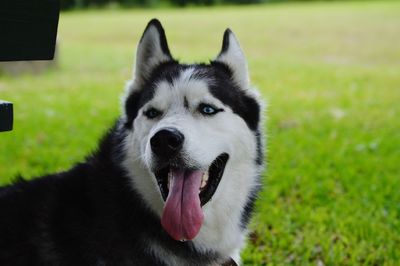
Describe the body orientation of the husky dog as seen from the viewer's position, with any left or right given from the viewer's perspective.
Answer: facing the viewer and to the right of the viewer
